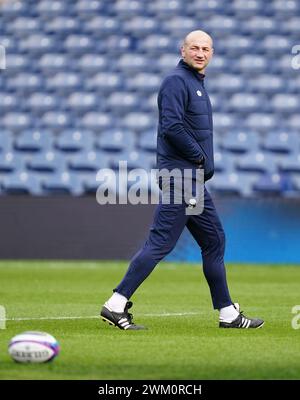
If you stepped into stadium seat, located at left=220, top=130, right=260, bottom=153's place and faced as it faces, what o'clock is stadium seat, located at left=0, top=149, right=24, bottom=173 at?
stadium seat, located at left=0, top=149, right=24, bottom=173 is roughly at 3 o'clock from stadium seat, located at left=220, top=130, right=260, bottom=153.
